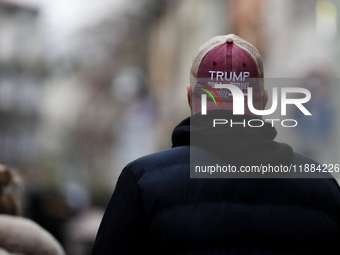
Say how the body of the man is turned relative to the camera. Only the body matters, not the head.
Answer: away from the camera

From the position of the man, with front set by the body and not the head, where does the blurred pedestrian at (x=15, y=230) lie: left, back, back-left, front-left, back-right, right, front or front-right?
front-left

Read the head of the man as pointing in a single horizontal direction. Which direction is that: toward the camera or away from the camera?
away from the camera
